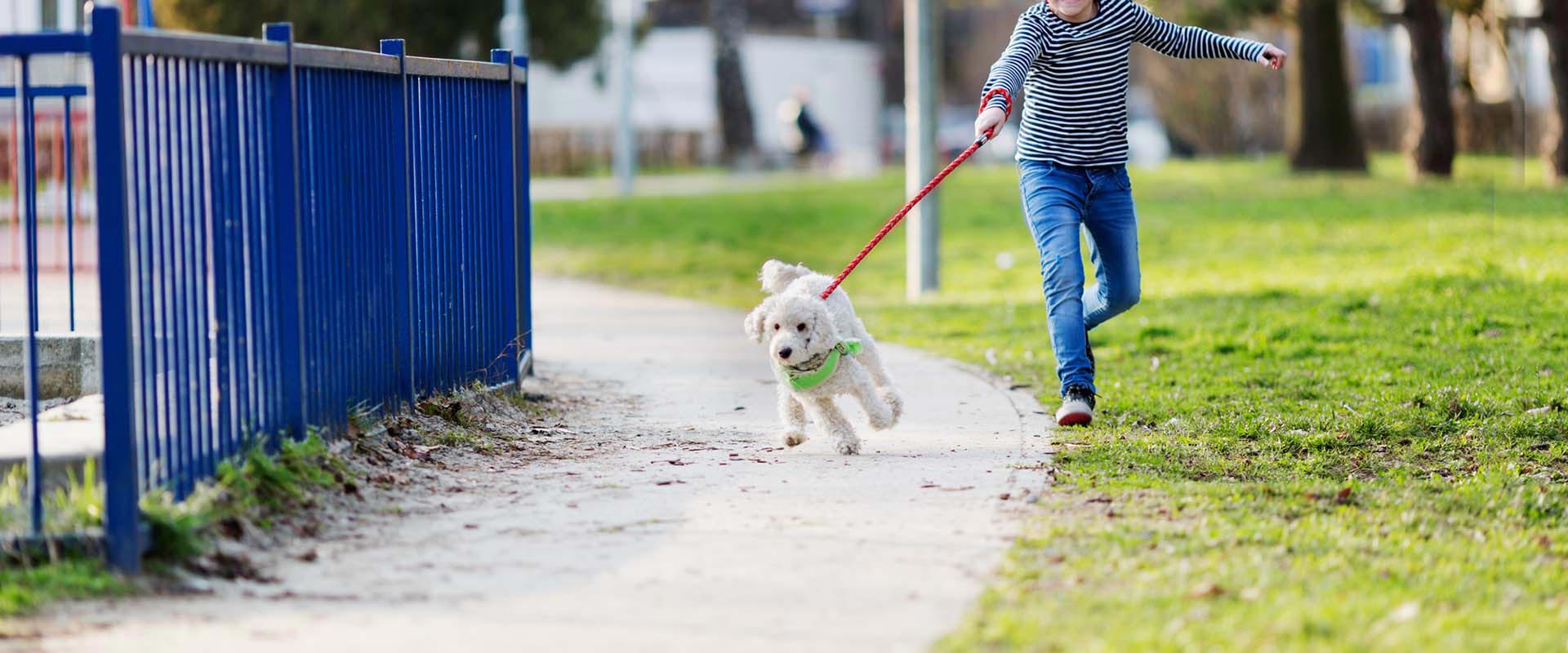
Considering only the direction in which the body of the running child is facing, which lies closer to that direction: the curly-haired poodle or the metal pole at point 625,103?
the curly-haired poodle

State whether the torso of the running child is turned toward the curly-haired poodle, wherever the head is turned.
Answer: no

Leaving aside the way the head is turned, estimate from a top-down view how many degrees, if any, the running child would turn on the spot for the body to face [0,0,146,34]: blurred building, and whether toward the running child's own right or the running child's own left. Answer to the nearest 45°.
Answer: approximately 135° to the running child's own right

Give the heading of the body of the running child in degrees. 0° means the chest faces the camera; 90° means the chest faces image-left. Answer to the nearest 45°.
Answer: approximately 0°

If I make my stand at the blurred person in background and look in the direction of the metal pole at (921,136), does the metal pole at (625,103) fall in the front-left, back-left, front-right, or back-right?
front-right

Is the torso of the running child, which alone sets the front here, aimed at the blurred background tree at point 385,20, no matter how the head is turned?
no

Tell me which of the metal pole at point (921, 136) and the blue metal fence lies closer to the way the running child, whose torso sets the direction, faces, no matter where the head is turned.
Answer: the blue metal fence

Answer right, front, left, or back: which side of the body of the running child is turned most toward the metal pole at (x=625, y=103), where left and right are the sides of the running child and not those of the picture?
back

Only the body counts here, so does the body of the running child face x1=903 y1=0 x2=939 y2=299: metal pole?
no

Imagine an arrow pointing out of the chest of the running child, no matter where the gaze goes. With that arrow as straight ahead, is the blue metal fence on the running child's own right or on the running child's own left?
on the running child's own right

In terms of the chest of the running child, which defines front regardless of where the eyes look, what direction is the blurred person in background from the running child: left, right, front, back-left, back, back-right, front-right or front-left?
back
